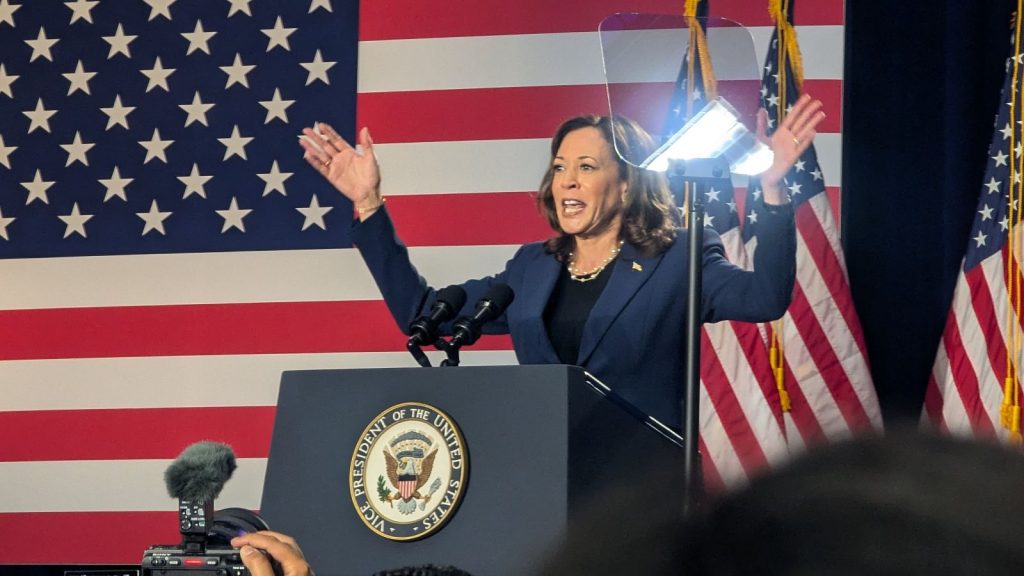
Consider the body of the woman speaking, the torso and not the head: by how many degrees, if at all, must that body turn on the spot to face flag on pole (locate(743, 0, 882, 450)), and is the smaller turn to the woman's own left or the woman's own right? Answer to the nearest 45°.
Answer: approximately 180°

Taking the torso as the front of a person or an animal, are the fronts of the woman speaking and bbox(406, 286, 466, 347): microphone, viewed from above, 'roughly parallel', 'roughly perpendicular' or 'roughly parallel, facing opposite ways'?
roughly parallel, facing opposite ways

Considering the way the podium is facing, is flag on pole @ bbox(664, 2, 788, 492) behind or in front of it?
behind

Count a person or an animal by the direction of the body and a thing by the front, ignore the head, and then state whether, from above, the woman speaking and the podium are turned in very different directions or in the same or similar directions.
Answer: same or similar directions

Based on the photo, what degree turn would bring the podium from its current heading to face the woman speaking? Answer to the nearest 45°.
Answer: approximately 135° to its right

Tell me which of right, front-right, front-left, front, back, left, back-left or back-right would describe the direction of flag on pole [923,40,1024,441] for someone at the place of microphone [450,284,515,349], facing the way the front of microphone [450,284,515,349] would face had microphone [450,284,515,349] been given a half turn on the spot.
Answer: back

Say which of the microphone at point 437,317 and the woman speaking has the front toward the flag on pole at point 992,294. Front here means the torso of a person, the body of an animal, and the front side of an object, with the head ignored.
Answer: the microphone

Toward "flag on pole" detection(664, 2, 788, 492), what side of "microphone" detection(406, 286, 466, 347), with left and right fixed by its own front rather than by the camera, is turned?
front

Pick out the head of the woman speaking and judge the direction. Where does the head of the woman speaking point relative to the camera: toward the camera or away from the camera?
toward the camera

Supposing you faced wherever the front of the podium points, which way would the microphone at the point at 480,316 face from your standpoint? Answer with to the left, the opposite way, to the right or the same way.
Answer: the opposite way

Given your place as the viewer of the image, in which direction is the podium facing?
facing the viewer and to the left of the viewer

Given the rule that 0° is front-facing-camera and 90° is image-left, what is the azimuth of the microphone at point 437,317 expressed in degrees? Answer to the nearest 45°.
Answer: approximately 225°

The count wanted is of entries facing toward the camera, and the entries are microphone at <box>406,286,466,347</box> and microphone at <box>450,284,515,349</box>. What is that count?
0

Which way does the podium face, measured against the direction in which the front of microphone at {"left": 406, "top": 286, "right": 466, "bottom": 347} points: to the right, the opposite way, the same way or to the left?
the opposite way
